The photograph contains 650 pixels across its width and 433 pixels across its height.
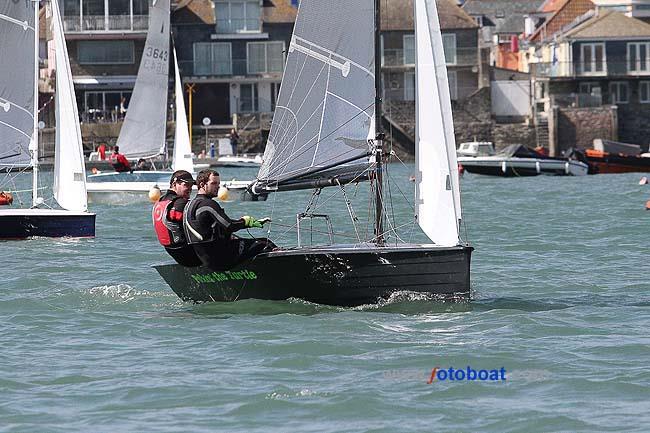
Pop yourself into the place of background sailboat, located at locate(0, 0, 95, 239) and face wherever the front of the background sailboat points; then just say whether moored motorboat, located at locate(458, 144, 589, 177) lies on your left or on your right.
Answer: on your left

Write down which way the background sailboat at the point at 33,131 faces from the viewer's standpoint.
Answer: facing to the right of the viewer

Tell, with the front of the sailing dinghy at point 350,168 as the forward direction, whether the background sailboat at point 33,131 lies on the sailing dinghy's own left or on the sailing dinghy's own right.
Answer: on the sailing dinghy's own left

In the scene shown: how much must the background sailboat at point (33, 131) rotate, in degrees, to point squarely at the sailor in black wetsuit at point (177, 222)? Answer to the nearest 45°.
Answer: approximately 90° to its right

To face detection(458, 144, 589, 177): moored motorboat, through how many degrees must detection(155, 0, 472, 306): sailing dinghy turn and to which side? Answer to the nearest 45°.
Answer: approximately 90° to its left

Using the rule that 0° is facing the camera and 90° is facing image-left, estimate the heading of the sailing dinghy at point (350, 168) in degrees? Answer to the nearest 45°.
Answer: approximately 270°

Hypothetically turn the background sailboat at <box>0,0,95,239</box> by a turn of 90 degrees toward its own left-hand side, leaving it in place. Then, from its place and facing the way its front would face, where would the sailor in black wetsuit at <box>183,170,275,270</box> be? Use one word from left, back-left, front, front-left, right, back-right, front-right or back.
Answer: back
